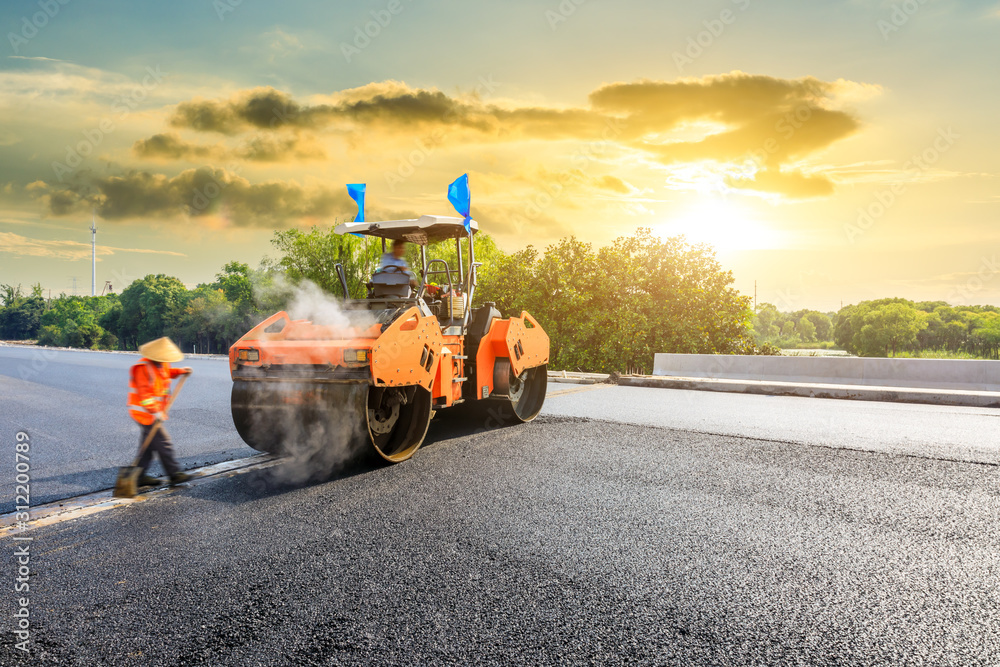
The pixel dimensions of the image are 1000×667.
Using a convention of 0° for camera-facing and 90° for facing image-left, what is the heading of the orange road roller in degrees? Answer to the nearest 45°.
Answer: approximately 45°

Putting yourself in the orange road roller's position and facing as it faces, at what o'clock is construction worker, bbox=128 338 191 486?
The construction worker is roughly at 1 o'clock from the orange road roller.
